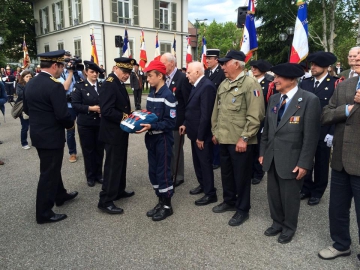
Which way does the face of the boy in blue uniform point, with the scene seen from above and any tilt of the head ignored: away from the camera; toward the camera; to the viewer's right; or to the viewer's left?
to the viewer's left

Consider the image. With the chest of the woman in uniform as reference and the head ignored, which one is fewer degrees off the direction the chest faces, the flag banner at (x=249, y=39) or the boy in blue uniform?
the boy in blue uniform

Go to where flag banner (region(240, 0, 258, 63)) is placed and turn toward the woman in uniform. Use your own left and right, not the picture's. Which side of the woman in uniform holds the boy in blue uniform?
left

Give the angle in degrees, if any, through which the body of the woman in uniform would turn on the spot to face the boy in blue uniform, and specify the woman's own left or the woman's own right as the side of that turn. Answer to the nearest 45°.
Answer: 0° — they already face them

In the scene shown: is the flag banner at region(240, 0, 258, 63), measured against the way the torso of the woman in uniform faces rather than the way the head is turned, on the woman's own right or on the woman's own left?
on the woman's own left

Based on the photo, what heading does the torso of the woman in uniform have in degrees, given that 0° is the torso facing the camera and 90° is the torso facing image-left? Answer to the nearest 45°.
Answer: approximately 315°
